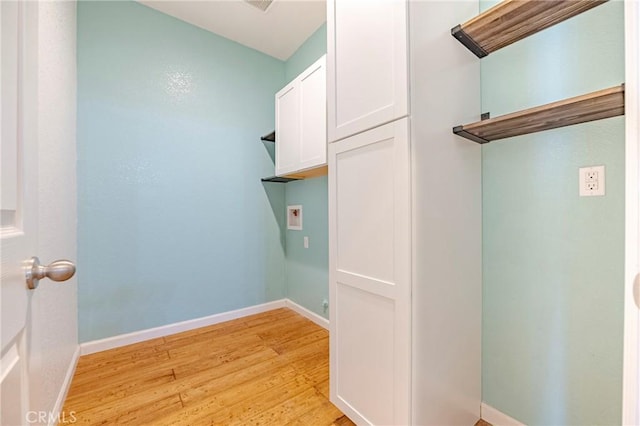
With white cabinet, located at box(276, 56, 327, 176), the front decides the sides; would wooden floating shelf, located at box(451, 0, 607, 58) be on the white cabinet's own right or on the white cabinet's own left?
on the white cabinet's own left

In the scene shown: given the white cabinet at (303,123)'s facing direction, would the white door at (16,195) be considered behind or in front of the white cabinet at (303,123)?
in front

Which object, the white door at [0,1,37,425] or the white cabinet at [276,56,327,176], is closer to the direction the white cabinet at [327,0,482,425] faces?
the white door

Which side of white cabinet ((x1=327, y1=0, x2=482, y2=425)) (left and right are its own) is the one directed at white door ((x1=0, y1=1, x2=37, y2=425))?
front

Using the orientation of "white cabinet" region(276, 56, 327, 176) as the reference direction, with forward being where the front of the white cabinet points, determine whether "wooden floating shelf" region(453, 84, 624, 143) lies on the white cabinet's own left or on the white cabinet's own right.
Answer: on the white cabinet's own left

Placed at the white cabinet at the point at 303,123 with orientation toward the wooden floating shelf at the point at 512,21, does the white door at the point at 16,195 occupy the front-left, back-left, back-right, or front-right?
front-right

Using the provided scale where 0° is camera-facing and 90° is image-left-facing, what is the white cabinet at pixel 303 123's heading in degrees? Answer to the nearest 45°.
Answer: approximately 45°

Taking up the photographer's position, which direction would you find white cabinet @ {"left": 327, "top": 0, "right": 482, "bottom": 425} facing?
facing the viewer and to the left of the viewer

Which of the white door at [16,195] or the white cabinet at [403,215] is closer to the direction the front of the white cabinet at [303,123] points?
the white door

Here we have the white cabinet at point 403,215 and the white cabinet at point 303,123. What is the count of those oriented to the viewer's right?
0

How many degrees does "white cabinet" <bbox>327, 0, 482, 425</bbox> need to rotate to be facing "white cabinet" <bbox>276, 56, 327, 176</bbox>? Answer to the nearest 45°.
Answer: approximately 90° to its right

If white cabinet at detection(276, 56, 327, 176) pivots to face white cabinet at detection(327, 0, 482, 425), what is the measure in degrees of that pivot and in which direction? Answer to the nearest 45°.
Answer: approximately 90° to its left
